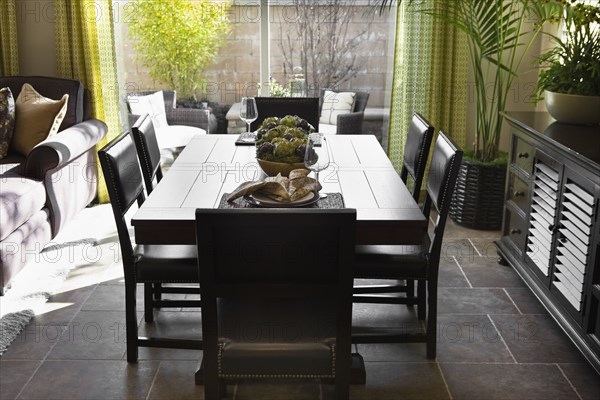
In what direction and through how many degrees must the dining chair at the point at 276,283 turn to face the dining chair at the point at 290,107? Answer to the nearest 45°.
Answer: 0° — it already faces it

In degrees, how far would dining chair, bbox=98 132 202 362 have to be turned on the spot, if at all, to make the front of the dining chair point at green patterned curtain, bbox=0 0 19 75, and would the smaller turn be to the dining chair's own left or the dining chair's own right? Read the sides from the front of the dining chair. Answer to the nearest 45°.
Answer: approximately 90° to the dining chair's own left

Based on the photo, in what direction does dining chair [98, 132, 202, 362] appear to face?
to the viewer's right

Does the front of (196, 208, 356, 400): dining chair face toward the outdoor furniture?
yes

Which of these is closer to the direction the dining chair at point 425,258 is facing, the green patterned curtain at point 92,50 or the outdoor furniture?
the green patterned curtain

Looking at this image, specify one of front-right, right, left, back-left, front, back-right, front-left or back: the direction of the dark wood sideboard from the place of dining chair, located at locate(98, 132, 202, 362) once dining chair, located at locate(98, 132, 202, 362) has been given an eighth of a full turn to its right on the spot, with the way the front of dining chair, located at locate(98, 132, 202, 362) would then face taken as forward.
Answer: front-left

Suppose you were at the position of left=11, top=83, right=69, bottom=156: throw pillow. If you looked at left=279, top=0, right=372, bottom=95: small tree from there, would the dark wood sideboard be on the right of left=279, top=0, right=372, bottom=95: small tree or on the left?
right

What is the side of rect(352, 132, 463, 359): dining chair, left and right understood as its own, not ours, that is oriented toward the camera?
left

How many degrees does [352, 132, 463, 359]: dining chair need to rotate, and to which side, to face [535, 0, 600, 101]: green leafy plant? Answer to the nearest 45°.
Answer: approximately 135° to its right

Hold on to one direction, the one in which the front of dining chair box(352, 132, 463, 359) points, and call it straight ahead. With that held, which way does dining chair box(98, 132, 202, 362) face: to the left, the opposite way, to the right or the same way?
the opposite way

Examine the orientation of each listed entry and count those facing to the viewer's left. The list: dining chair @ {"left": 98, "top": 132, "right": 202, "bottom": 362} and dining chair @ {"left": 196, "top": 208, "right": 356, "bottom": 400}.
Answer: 0

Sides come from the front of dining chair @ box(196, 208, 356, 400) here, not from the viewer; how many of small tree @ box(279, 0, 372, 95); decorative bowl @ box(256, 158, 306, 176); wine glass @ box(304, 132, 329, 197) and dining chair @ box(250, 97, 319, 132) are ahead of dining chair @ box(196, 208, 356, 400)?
4

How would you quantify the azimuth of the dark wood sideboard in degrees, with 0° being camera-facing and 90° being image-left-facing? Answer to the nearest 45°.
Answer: approximately 45°

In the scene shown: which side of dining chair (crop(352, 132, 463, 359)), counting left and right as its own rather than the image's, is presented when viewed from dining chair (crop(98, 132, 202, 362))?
front

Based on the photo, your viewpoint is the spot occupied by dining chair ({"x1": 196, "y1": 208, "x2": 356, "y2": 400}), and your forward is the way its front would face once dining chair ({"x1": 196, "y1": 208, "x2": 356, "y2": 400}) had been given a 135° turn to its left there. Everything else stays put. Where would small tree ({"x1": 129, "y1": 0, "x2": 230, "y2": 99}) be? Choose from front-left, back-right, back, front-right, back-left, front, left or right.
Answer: back-right

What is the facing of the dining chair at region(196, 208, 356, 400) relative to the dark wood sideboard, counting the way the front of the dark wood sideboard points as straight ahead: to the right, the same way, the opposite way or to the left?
to the right

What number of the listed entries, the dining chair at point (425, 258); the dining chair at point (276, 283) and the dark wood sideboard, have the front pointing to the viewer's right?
0

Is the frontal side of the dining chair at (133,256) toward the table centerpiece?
yes

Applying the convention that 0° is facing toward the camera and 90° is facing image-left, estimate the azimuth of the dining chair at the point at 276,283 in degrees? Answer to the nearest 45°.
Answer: approximately 180°

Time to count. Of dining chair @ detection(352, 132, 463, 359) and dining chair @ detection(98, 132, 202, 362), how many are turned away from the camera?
0
